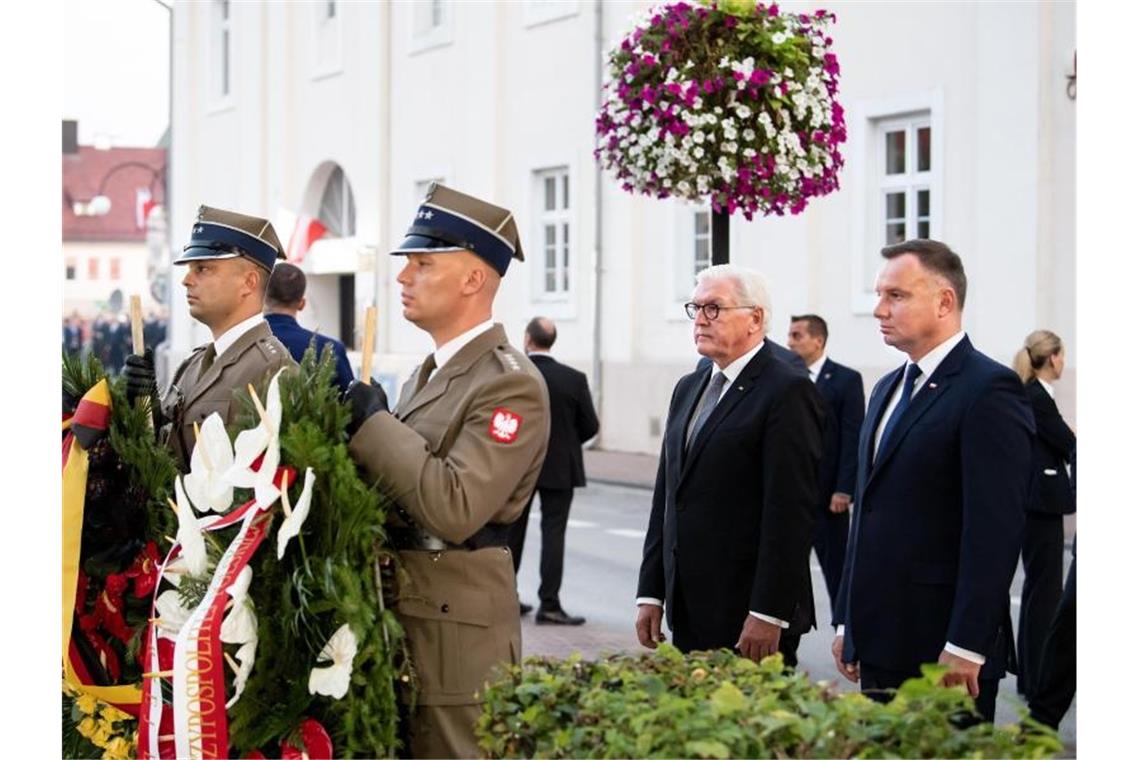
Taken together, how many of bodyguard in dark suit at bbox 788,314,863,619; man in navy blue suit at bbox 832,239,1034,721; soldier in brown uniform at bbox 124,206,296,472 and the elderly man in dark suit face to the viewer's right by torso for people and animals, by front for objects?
0

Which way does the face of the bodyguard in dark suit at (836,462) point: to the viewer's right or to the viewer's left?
to the viewer's left

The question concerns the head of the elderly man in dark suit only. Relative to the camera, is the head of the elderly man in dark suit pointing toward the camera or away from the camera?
toward the camera

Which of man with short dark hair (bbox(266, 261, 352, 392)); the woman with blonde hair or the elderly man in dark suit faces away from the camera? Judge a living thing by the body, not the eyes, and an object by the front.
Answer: the man with short dark hair

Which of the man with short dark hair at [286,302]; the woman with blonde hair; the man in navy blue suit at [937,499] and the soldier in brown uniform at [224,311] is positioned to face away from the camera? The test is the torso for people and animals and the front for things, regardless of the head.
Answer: the man with short dark hair

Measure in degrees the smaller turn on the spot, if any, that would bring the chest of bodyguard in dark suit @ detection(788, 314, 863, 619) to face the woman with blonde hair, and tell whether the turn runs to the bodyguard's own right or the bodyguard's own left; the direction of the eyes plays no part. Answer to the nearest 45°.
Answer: approximately 90° to the bodyguard's own left

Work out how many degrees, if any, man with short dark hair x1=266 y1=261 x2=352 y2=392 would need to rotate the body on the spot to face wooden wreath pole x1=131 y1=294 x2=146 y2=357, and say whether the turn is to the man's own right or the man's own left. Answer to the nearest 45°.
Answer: approximately 180°

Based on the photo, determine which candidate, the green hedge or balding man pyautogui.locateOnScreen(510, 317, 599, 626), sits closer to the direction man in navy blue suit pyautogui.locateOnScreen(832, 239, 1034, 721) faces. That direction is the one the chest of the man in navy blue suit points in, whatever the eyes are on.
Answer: the green hedge

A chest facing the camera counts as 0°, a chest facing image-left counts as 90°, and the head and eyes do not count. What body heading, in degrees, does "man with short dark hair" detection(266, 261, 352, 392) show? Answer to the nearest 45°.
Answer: approximately 180°

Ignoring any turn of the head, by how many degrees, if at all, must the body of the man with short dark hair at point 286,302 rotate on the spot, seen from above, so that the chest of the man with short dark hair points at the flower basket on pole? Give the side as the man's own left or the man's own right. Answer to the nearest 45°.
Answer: approximately 90° to the man's own right

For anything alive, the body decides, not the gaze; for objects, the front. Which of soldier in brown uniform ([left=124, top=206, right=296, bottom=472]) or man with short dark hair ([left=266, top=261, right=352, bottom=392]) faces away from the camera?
the man with short dark hair

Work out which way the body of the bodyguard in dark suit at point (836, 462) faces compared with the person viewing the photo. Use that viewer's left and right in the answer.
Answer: facing the viewer and to the left of the viewer

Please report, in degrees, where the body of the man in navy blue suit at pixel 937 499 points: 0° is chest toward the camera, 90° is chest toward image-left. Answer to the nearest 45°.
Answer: approximately 45°
